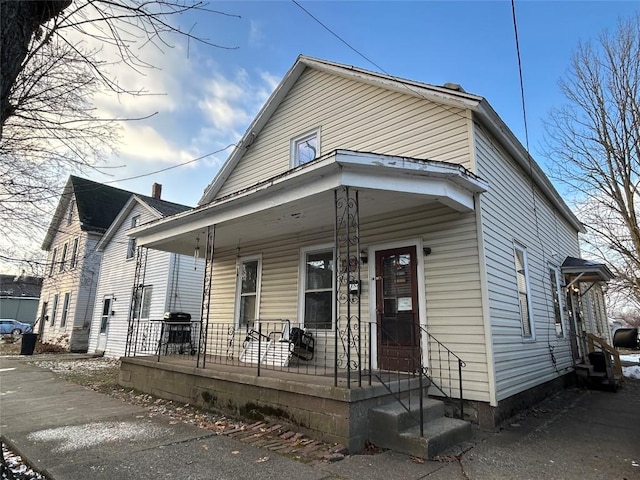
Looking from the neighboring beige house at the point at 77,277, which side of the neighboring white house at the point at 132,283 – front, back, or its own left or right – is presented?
right

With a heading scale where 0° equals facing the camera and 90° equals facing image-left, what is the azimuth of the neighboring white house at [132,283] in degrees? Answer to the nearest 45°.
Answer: approximately 45°

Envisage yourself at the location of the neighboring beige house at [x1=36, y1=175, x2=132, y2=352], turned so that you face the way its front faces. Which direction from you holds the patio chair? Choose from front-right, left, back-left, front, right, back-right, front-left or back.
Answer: front-left

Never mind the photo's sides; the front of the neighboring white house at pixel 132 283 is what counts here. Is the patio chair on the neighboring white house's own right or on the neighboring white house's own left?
on the neighboring white house's own left

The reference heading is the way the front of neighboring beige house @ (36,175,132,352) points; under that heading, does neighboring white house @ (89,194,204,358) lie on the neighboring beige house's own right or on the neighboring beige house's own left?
on the neighboring beige house's own left

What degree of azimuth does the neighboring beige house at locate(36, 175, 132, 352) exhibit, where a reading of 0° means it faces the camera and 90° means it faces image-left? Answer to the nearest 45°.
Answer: approximately 45°

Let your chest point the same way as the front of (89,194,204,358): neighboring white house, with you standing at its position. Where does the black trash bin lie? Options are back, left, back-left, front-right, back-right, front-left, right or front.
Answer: right

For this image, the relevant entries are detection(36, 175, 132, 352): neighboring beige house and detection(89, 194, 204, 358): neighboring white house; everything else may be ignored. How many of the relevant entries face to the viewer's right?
0
